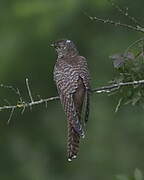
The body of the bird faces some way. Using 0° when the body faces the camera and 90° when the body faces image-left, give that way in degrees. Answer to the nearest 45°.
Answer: approximately 135°
